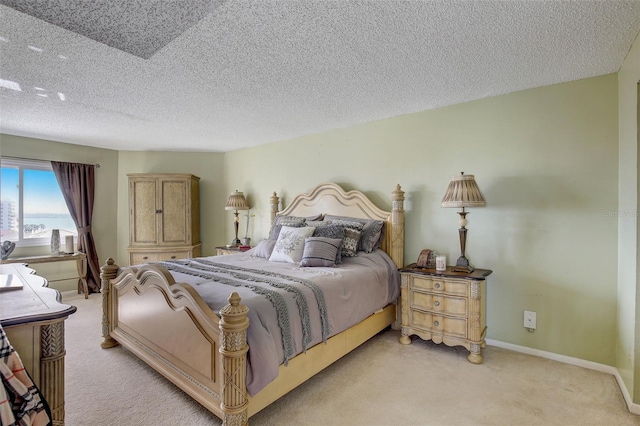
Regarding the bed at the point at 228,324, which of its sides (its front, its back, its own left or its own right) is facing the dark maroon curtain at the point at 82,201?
right

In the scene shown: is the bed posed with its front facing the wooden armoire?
no

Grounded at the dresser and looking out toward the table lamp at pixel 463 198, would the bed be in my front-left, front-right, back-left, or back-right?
front-left

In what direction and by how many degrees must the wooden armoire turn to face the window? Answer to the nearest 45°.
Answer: approximately 90° to its right

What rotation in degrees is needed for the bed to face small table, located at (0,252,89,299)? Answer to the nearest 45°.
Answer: approximately 90° to its right

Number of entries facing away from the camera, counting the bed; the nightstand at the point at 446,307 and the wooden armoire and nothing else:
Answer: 0

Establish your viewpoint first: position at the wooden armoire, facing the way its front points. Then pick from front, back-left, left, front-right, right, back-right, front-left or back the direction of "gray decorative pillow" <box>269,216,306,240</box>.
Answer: front-left

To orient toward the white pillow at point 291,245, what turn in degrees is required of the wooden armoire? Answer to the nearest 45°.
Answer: approximately 45° to its left

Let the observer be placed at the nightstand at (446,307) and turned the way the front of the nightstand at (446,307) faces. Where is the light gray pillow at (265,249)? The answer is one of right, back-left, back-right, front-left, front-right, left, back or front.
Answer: front-right

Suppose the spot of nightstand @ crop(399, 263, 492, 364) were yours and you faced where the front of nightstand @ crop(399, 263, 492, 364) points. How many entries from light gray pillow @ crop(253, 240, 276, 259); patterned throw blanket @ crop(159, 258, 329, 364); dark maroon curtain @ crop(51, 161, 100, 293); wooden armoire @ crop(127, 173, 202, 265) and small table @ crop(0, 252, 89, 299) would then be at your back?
0

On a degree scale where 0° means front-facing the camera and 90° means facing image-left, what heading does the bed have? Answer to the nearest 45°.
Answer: approximately 45°

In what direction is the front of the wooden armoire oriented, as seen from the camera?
facing the viewer

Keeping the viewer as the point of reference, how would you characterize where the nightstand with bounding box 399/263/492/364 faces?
facing the viewer and to the left of the viewer

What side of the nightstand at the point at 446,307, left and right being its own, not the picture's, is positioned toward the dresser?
front

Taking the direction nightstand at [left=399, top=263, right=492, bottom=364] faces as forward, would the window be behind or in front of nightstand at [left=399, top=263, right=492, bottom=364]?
in front

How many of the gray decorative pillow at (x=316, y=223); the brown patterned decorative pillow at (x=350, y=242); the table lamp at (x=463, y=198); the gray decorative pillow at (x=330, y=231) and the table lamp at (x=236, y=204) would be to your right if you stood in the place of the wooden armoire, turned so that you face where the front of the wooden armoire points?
0

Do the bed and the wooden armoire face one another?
no
